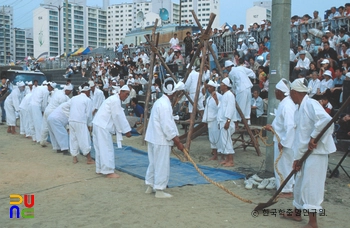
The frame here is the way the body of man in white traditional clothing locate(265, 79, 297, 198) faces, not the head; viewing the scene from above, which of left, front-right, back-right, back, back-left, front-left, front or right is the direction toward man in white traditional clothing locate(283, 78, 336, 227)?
left

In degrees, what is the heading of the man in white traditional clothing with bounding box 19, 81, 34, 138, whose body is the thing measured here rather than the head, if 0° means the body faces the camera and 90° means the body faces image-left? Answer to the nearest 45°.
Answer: approximately 270°

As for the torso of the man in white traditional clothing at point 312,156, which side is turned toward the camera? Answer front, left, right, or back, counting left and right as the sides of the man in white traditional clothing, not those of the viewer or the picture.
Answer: left

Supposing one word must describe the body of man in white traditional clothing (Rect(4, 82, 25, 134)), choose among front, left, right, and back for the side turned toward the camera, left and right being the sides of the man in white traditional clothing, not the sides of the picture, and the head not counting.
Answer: right

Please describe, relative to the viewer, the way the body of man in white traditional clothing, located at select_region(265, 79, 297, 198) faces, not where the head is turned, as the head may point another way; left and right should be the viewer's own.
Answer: facing to the left of the viewer

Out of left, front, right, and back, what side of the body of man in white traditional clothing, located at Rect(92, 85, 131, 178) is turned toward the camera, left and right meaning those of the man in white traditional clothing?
right

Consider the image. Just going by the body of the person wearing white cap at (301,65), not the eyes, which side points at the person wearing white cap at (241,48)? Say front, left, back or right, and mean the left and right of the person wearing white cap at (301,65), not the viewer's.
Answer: right

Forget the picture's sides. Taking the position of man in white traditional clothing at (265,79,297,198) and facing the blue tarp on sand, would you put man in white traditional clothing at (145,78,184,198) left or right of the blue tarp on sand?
left

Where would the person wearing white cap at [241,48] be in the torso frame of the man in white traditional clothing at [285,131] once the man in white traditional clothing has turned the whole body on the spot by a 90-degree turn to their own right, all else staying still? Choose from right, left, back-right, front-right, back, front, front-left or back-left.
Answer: front

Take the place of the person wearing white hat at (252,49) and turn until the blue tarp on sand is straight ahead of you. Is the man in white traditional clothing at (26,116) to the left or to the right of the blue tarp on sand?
right

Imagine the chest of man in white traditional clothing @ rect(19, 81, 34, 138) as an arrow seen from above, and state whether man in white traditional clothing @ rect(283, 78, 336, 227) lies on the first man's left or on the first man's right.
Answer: on the first man's right
